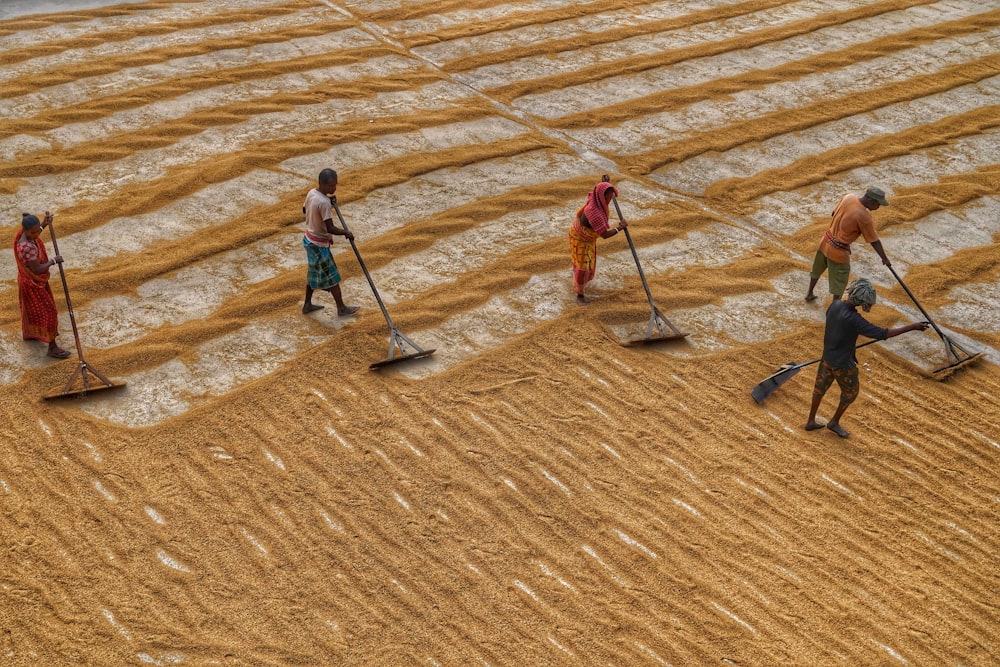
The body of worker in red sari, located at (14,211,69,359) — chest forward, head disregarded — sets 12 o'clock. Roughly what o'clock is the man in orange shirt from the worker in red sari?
The man in orange shirt is roughly at 11 o'clock from the worker in red sari.

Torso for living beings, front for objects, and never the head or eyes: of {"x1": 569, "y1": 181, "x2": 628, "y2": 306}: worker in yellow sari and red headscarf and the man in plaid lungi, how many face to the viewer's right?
2

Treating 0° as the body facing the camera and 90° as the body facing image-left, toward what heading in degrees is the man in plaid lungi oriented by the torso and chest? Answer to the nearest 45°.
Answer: approximately 270°

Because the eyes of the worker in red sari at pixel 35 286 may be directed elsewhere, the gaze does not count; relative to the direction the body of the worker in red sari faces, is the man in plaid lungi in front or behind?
in front

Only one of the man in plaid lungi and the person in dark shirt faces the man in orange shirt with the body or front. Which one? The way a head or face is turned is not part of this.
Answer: the man in plaid lungi

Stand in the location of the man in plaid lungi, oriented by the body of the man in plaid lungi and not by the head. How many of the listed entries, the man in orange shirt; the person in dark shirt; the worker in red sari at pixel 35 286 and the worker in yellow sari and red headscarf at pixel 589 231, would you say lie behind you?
1

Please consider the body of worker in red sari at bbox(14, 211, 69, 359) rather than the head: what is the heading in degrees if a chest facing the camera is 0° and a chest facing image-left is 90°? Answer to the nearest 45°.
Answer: approximately 315°

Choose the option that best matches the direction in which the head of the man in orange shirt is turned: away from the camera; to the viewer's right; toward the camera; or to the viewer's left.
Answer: to the viewer's right

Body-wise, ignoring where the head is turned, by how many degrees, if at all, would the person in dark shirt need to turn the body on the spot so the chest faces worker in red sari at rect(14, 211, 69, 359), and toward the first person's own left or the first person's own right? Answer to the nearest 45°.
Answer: approximately 180°

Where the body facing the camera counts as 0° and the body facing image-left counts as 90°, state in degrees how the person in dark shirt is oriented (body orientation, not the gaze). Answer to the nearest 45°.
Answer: approximately 270°

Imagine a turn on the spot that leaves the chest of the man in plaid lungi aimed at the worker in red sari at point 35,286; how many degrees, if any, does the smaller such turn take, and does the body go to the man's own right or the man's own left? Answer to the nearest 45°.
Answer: approximately 180°

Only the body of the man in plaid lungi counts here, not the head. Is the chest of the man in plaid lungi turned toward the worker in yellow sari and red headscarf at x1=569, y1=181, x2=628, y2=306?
yes

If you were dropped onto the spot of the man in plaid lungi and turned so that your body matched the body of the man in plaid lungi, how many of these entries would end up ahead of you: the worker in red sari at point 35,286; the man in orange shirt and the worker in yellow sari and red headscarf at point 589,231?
2

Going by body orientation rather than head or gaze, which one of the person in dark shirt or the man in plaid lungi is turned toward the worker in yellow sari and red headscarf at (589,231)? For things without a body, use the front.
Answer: the man in plaid lungi
